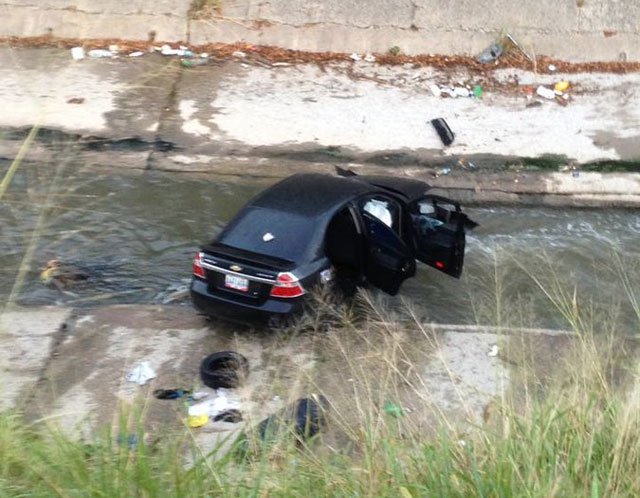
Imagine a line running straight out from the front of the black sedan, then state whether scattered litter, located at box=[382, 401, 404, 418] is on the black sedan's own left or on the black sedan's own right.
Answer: on the black sedan's own right

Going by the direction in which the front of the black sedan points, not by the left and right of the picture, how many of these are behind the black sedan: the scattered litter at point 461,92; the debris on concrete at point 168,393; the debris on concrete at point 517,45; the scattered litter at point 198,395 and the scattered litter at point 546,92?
2

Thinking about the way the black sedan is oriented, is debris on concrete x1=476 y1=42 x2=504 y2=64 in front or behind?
in front

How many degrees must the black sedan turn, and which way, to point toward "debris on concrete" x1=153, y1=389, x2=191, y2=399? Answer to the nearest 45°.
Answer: approximately 180°

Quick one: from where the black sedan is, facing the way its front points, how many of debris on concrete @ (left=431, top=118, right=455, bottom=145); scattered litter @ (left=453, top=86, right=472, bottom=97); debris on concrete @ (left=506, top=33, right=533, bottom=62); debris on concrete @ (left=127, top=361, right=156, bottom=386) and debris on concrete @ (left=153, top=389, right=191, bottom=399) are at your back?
2

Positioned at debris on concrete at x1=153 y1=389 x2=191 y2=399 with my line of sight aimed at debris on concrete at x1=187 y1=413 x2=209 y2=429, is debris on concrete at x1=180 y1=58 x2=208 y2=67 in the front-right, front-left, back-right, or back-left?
back-left

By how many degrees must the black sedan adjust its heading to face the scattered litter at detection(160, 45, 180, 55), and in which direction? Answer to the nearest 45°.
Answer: approximately 45° to its left

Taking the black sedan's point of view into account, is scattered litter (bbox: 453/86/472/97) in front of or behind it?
in front

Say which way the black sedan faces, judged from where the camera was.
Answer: facing away from the viewer and to the right of the viewer

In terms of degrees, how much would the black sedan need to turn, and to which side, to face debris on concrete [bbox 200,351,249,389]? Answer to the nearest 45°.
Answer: approximately 180°

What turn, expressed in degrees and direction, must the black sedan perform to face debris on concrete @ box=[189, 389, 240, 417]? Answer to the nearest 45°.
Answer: approximately 180°

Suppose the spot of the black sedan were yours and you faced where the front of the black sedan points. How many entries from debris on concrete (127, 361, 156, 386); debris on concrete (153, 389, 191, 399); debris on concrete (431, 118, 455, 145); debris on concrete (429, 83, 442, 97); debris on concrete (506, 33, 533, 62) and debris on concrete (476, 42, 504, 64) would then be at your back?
2

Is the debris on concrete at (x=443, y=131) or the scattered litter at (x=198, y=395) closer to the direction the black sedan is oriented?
the debris on concrete

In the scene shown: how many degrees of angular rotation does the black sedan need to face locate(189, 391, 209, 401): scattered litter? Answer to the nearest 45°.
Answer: approximately 180°

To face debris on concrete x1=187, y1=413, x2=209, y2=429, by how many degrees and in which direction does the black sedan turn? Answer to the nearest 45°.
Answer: approximately 180°

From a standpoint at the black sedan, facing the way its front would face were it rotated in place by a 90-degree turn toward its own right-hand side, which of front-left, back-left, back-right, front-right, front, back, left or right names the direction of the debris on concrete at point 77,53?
back
